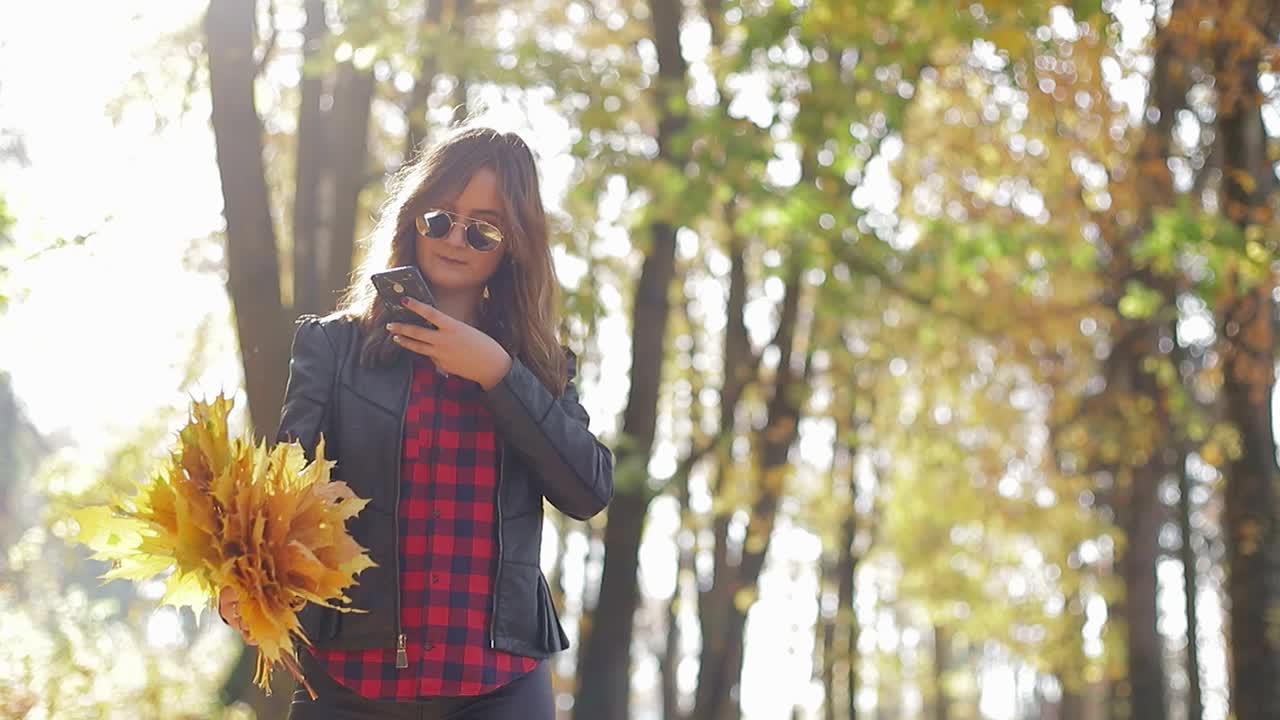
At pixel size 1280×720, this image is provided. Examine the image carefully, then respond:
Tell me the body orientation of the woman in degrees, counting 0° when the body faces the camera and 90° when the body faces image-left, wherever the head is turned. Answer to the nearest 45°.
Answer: approximately 0°
